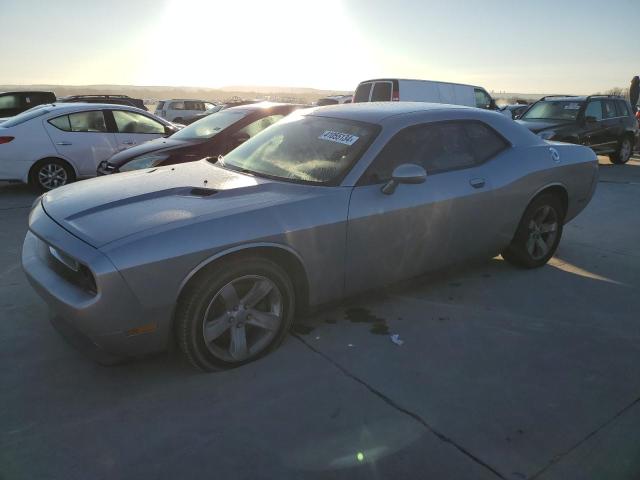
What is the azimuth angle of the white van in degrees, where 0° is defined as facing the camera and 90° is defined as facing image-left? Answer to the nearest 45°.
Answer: approximately 225°

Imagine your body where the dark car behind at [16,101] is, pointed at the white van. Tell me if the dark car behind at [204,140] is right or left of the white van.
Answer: right

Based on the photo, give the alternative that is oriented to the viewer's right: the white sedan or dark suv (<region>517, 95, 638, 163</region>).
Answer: the white sedan

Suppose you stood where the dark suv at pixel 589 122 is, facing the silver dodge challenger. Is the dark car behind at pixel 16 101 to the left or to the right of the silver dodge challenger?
right

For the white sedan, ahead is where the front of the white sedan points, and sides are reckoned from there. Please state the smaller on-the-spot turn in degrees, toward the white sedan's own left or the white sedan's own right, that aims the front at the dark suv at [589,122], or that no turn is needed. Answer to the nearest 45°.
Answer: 0° — it already faces it

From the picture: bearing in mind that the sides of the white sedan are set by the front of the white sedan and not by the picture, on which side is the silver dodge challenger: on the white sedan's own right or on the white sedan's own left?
on the white sedan's own right

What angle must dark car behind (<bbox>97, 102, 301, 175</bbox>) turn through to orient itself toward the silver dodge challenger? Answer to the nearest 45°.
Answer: approximately 45° to its left

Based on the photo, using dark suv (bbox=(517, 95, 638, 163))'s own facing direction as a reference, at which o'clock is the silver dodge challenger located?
The silver dodge challenger is roughly at 11 o'clock from the dark suv.

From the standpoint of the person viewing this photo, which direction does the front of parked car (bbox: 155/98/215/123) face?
facing away from the viewer and to the right of the viewer

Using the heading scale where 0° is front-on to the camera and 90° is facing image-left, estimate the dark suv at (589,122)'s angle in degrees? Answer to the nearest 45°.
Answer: approximately 45°

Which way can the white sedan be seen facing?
to the viewer's right

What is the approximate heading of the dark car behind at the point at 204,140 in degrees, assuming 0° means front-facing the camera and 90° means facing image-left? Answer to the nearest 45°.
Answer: approximately 45°
